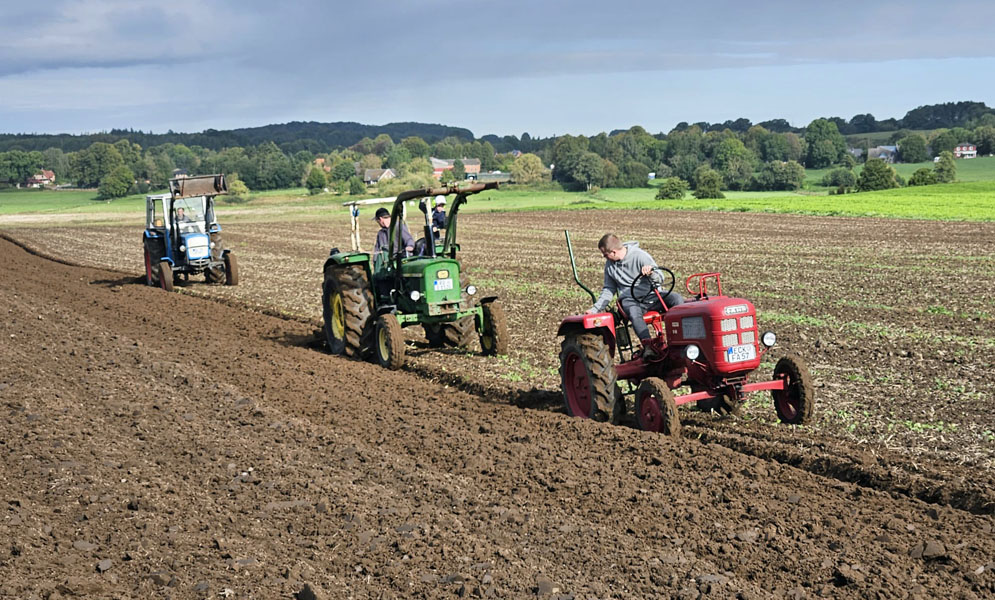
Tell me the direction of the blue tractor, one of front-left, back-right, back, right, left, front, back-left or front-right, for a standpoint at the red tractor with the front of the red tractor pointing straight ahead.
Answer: back

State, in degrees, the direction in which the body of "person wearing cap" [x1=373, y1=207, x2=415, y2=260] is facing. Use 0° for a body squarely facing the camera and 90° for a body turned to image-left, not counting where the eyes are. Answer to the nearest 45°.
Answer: approximately 315°

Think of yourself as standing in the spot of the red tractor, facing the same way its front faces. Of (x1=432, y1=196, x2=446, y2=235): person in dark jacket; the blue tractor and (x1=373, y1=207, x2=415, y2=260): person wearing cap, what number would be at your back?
3

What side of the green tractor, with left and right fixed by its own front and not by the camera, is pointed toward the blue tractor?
back

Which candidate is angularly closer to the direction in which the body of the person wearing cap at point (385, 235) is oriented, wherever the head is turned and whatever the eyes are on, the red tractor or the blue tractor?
the red tractor

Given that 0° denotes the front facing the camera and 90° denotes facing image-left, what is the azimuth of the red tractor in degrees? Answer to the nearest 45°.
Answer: approximately 315°
